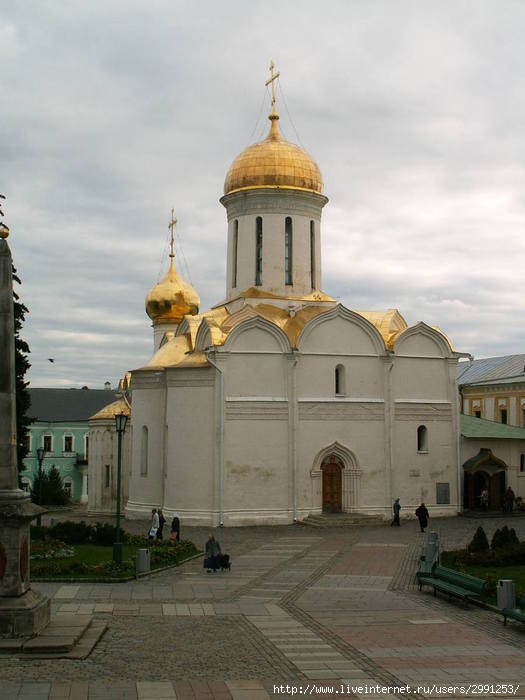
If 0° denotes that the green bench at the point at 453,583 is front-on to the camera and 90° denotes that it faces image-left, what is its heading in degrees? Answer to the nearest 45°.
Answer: approximately 45°

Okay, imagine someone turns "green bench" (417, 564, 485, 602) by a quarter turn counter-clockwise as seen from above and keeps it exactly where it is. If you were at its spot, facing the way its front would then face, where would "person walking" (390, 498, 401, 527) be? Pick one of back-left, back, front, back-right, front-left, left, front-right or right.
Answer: back-left

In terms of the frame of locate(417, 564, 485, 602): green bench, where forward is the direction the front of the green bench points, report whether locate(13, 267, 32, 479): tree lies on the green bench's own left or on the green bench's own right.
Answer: on the green bench's own right

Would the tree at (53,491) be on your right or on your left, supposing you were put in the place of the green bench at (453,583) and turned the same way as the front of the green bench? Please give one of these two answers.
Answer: on your right

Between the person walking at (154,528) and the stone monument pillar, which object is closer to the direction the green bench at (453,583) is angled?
the stone monument pillar

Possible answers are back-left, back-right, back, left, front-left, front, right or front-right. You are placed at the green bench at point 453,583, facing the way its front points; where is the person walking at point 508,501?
back-right

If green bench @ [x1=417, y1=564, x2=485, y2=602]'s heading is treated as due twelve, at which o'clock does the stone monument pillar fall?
The stone monument pillar is roughly at 12 o'clock from the green bench.

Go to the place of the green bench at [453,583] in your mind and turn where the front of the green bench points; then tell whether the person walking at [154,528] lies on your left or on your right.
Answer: on your right
